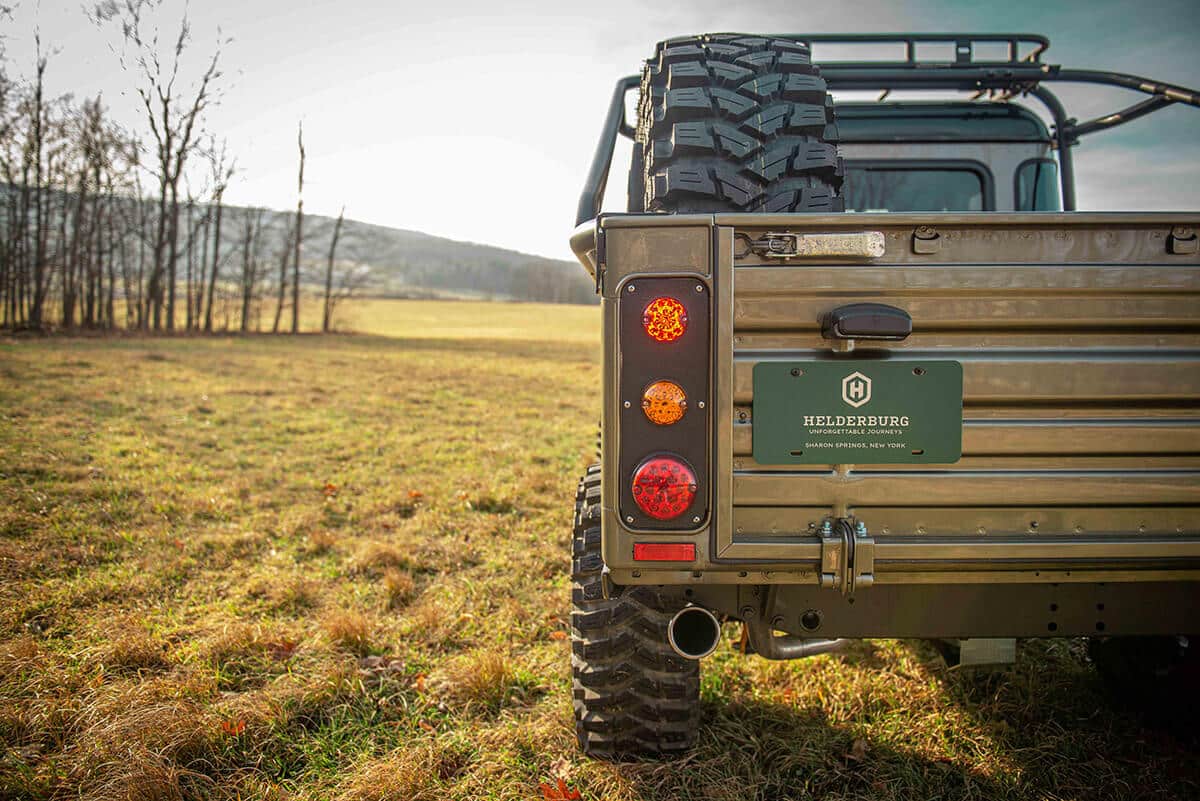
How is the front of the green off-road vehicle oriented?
away from the camera

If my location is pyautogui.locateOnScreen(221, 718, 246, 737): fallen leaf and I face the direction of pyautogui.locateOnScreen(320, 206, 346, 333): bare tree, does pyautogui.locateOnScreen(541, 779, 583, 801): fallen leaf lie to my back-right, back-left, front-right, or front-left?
back-right

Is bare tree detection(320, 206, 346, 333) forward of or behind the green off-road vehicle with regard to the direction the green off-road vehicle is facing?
forward
